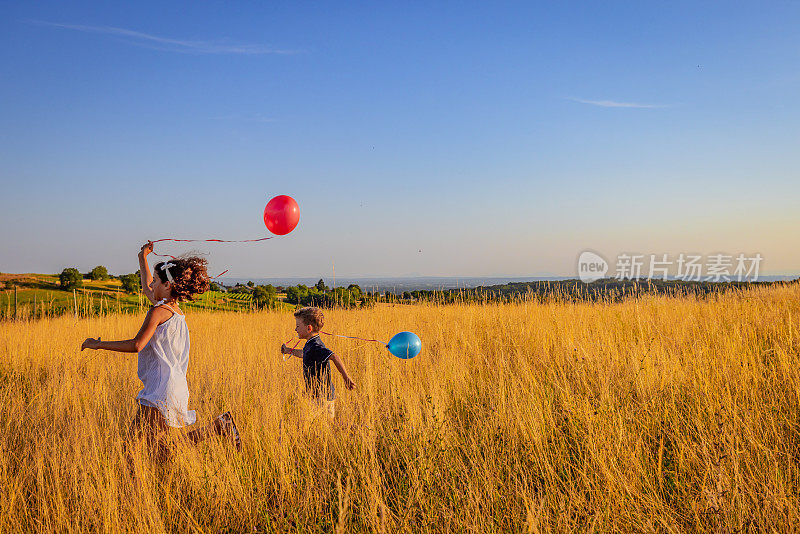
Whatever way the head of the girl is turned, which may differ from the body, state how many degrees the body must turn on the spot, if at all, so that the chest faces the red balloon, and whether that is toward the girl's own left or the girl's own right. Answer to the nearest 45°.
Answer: approximately 135° to the girl's own right

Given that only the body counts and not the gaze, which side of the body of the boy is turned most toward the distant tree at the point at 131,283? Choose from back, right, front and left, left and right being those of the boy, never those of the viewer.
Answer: right

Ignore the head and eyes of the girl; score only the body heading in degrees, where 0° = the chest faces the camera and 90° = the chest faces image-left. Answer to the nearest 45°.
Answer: approximately 90°

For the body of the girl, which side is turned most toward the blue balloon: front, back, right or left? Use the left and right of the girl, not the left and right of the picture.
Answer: back

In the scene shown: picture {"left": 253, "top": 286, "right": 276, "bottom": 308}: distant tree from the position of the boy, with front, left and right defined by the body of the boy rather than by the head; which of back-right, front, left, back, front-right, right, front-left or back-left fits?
right

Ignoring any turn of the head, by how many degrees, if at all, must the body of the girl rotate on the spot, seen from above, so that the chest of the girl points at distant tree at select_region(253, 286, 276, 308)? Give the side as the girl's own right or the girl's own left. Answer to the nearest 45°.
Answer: approximately 90° to the girl's own right

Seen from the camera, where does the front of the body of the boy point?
to the viewer's left

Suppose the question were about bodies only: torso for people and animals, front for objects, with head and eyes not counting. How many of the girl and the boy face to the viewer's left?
2

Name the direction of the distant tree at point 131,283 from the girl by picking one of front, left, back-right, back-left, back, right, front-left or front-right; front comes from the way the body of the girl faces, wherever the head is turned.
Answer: right

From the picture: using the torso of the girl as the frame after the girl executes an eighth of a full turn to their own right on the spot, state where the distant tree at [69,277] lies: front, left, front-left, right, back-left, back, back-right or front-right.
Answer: front-right

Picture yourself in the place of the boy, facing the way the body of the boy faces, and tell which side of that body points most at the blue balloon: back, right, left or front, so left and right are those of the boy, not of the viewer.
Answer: back
